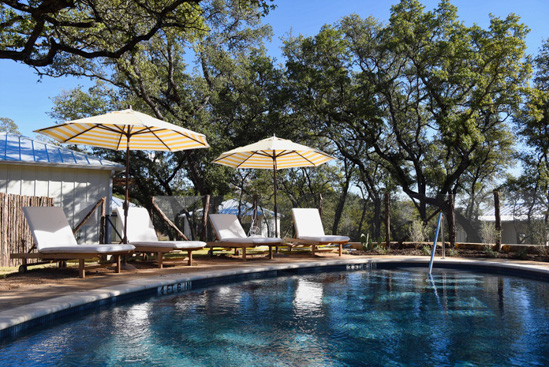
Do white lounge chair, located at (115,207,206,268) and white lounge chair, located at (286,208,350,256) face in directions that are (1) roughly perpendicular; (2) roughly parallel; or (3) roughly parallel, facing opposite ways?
roughly parallel

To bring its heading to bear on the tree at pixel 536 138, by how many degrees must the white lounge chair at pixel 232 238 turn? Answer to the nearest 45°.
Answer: approximately 90° to its left

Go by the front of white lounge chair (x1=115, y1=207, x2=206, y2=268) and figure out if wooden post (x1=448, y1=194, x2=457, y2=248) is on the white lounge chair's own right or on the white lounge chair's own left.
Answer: on the white lounge chair's own left

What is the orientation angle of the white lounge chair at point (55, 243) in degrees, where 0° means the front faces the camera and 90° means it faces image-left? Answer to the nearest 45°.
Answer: approximately 315°

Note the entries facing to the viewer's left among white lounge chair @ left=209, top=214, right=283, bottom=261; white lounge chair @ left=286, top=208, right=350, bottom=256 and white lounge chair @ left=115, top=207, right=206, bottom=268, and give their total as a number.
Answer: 0

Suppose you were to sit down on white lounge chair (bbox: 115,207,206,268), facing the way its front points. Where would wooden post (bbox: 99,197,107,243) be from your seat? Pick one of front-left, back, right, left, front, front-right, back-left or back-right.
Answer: back

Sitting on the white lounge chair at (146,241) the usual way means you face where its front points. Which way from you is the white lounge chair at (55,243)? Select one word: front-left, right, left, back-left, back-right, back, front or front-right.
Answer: right

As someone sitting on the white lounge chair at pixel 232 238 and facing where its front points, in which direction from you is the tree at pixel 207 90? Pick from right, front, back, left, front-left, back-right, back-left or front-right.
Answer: back-left

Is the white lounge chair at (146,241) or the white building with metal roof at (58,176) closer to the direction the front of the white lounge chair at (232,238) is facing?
the white lounge chair

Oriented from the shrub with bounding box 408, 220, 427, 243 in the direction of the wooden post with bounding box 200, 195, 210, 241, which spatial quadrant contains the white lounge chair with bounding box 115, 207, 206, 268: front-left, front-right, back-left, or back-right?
front-left

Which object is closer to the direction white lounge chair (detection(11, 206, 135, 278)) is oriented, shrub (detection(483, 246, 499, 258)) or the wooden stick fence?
the shrub

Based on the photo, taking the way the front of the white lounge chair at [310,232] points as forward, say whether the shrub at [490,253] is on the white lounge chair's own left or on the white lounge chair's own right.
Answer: on the white lounge chair's own left

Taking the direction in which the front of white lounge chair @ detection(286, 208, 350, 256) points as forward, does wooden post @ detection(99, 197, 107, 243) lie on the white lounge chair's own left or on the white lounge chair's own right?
on the white lounge chair's own right
